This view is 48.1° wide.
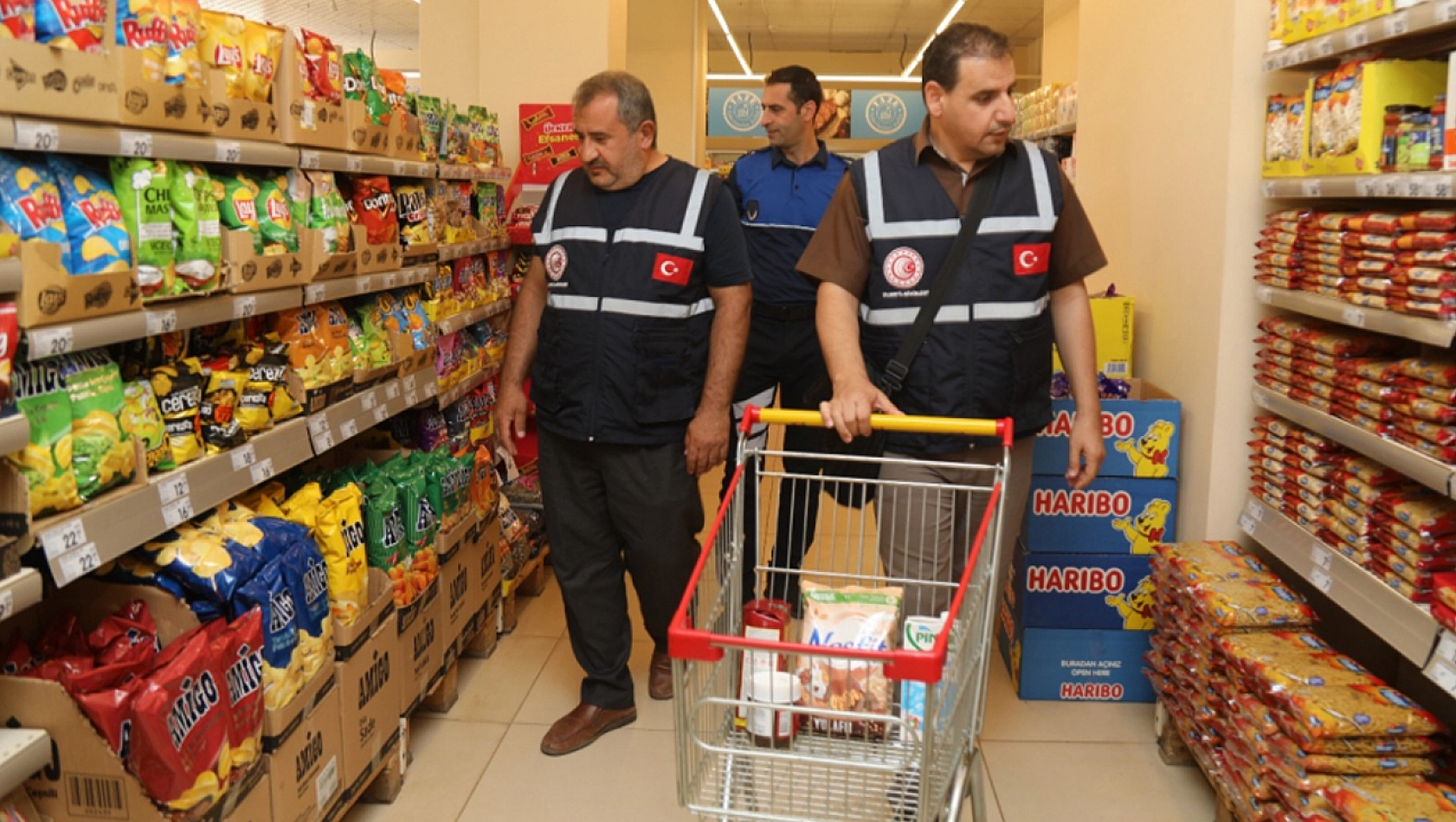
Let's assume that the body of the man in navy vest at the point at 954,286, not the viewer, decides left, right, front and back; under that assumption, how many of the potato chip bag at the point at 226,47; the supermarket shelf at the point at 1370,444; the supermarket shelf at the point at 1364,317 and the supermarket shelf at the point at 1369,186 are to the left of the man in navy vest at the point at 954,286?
3

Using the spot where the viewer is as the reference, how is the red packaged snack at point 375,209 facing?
facing the viewer and to the right of the viewer

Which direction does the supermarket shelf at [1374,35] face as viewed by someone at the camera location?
facing the viewer and to the left of the viewer

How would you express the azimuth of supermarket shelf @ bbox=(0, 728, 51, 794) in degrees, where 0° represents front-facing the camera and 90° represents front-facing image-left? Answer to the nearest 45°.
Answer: approximately 315°

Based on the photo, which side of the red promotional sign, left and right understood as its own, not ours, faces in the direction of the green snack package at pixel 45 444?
front

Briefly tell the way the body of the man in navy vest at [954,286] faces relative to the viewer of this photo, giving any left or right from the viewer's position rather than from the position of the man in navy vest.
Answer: facing the viewer

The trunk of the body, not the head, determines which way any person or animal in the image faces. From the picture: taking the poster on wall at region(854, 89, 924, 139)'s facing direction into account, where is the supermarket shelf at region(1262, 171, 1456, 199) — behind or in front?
in front

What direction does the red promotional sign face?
toward the camera

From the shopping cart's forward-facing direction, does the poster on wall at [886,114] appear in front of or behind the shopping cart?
behind

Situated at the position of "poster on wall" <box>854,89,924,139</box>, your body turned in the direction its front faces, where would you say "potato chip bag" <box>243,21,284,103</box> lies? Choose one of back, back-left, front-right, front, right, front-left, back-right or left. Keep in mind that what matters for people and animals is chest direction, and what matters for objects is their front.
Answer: front

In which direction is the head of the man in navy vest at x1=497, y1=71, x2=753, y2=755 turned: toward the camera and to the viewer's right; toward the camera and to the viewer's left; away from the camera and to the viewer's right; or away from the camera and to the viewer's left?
toward the camera and to the viewer's left
